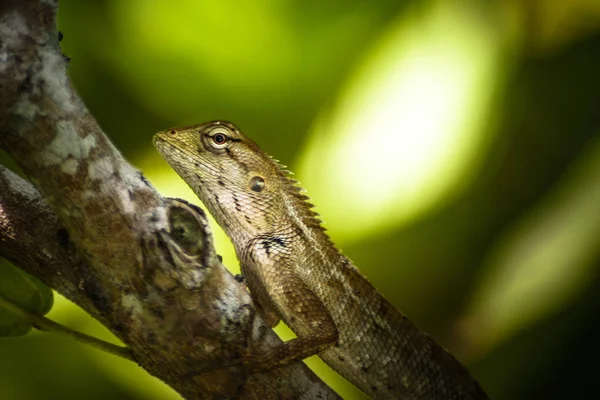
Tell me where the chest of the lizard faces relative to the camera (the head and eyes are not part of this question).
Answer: to the viewer's left

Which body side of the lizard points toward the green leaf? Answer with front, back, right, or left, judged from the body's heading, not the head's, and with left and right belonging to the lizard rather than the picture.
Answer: front
